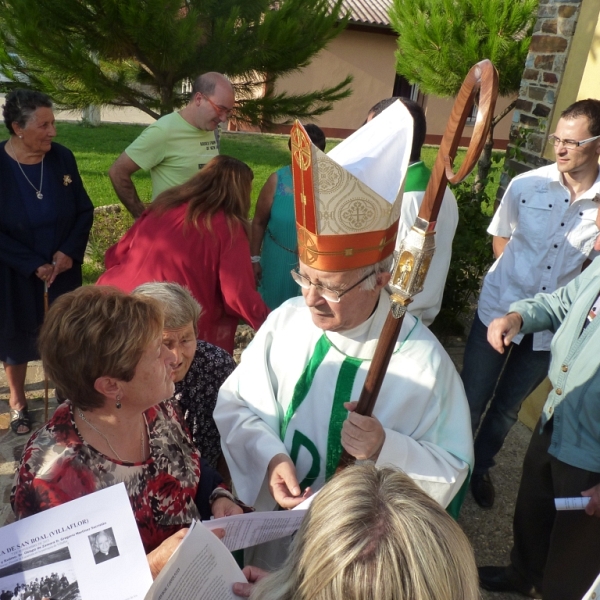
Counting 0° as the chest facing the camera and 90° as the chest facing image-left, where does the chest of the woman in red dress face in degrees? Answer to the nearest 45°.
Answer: approximately 225°

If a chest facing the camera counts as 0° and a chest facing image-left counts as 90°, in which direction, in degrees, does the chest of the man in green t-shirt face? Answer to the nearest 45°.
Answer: approximately 315°

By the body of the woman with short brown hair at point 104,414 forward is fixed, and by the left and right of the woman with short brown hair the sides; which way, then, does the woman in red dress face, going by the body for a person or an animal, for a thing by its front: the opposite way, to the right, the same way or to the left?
to the left

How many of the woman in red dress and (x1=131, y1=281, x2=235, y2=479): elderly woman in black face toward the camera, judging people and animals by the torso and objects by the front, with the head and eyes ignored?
1

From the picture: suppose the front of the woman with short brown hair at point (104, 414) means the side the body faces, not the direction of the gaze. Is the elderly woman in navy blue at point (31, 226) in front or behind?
behind

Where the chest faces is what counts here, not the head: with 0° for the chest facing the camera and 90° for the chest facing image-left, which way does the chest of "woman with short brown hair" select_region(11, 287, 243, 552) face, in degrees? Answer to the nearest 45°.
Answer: approximately 315°

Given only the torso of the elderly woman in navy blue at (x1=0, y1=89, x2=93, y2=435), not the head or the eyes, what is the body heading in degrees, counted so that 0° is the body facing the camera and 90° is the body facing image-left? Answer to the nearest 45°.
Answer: approximately 315°

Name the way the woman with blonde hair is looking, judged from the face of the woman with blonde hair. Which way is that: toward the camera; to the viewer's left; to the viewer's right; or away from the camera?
away from the camera

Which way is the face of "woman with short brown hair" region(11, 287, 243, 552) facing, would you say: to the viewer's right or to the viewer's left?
to the viewer's right

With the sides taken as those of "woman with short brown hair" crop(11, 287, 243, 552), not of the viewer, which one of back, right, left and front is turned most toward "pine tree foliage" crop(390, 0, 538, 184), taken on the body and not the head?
left

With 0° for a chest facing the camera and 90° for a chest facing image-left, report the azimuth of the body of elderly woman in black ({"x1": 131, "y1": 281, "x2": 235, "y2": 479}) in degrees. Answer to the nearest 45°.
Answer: approximately 0°

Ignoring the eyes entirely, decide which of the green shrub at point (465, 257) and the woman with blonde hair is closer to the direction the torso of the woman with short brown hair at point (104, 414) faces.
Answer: the woman with blonde hair
